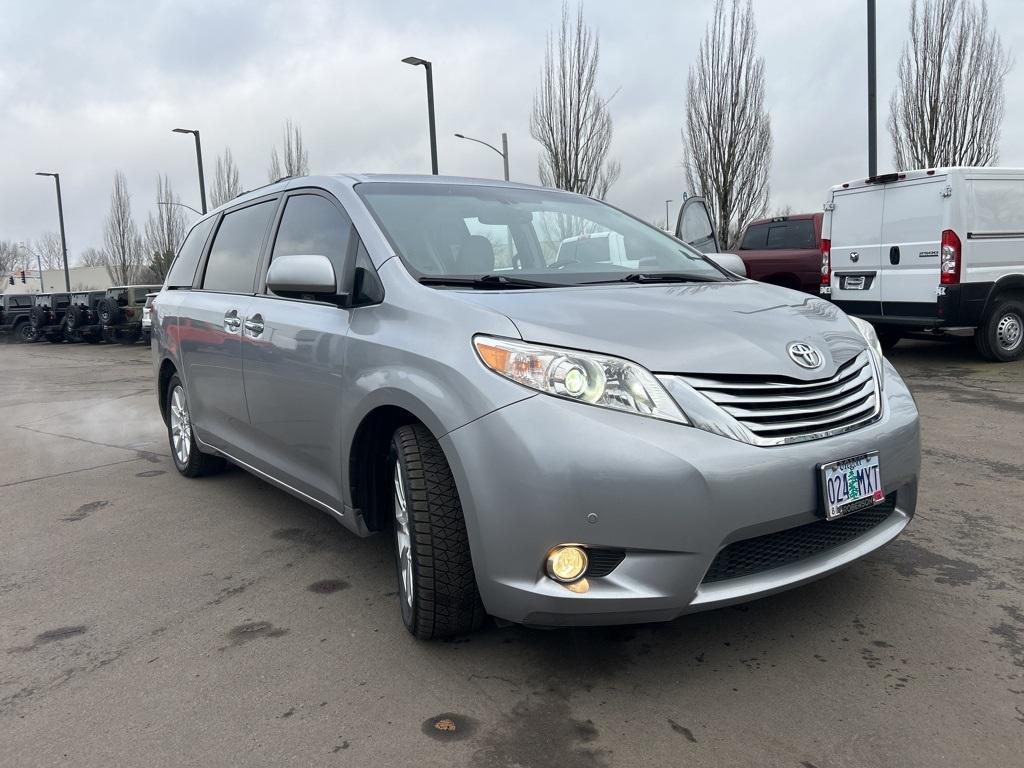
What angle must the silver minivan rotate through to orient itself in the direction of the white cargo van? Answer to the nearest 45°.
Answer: approximately 90° to its left

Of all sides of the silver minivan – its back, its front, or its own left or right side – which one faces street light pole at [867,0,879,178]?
left

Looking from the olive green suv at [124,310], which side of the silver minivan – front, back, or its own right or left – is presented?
back

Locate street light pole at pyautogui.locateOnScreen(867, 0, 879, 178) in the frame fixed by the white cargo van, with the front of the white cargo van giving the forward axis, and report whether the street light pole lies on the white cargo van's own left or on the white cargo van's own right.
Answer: on the white cargo van's own left

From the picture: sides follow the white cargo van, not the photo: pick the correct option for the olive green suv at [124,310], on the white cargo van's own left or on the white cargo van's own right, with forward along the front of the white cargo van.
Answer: on the white cargo van's own left

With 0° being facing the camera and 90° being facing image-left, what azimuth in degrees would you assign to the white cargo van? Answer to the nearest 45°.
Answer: approximately 225°

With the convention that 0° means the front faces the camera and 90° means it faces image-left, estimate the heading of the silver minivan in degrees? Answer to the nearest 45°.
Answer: approximately 315°

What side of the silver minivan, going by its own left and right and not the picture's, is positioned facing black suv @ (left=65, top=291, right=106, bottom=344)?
back

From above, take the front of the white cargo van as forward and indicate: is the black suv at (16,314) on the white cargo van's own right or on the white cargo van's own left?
on the white cargo van's own left

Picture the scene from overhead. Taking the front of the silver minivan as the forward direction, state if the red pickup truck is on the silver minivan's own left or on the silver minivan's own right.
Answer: on the silver minivan's own left

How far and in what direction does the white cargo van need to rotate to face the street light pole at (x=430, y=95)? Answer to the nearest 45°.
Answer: approximately 90° to its left

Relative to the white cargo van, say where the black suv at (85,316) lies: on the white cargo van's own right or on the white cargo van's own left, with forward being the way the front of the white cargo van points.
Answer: on the white cargo van's own left
